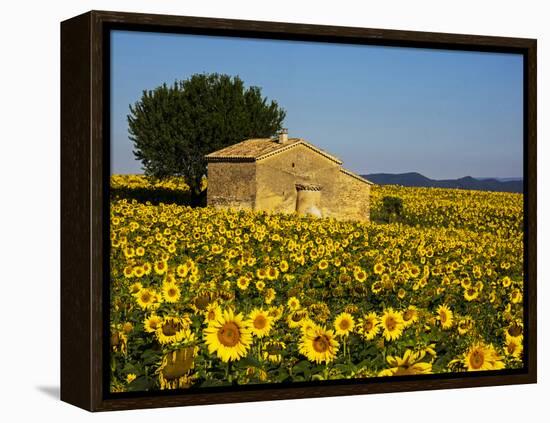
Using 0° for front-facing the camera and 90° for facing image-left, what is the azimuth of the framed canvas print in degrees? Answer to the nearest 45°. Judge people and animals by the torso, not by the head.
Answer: approximately 315°
